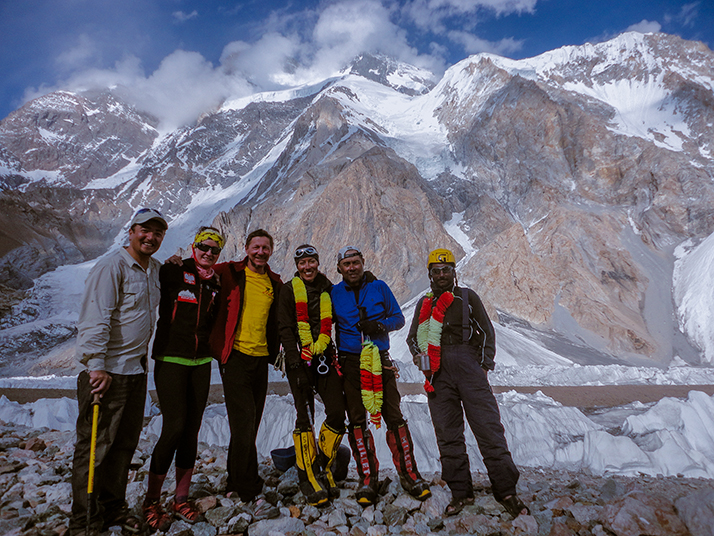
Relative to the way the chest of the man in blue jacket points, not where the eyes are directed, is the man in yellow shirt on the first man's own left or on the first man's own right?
on the first man's own right

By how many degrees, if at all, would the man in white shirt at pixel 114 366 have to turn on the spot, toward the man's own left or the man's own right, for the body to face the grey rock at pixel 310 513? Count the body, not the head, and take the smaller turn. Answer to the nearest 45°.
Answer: approximately 45° to the man's own left

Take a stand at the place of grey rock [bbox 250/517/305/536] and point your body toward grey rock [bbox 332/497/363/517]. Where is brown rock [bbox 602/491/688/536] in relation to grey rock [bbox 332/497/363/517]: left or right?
right

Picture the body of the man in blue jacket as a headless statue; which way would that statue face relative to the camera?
toward the camera

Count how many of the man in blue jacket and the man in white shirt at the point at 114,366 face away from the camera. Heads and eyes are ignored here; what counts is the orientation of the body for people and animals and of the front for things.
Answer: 0

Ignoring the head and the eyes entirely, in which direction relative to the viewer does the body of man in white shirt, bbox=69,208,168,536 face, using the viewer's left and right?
facing the viewer and to the right of the viewer

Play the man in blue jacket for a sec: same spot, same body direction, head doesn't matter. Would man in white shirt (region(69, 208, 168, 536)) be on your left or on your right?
on your right

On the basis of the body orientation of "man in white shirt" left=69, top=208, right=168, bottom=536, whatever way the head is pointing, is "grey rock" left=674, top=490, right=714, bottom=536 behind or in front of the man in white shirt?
in front
